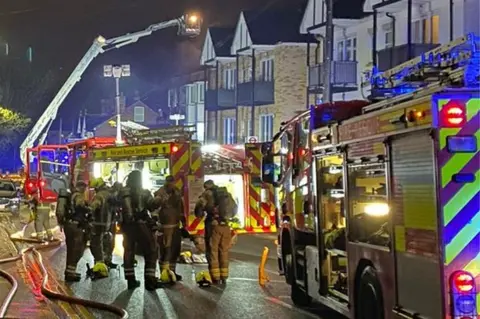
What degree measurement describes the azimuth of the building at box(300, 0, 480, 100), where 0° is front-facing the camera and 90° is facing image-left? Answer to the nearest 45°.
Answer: approximately 45°

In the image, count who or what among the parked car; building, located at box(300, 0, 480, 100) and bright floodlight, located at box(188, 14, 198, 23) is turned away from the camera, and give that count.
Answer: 0

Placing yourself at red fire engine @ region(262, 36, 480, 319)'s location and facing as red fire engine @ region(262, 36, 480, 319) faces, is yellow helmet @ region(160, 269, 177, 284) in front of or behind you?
in front

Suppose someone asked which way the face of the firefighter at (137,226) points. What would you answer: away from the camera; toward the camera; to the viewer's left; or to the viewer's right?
away from the camera

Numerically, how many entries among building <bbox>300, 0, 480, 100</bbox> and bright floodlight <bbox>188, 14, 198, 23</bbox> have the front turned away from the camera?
0

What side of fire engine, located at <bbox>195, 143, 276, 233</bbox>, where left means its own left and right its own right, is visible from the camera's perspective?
back

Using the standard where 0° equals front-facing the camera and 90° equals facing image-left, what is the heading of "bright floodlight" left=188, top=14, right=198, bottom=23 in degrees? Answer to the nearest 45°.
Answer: approximately 0°

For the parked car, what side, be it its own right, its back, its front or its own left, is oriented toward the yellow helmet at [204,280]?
front
